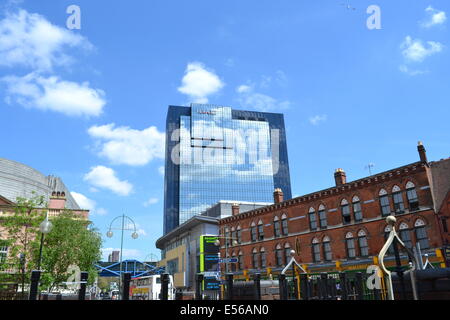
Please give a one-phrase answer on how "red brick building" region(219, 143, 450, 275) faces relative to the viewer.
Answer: facing the viewer and to the left of the viewer

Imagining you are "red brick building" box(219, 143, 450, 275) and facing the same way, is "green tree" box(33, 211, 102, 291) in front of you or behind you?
in front

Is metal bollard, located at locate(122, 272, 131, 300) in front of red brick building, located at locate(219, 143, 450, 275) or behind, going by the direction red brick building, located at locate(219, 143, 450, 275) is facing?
in front

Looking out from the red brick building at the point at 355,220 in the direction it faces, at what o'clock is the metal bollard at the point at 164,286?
The metal bollard is roughly at 11 o'clock from the red brick building.

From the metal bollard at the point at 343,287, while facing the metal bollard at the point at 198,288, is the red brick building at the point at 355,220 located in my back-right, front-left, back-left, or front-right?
back-right

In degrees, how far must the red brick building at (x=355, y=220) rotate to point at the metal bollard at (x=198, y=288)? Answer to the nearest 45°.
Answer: approximately 45° to its left

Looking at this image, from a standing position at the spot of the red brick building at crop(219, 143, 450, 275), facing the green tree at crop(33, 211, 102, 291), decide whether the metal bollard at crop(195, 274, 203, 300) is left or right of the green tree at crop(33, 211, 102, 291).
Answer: left

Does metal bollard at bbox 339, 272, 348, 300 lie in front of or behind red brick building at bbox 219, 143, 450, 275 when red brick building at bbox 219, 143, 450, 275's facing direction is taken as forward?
in front
